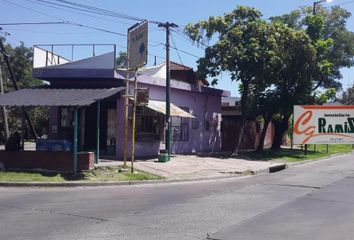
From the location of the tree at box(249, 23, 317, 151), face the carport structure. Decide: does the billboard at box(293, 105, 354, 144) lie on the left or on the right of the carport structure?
left

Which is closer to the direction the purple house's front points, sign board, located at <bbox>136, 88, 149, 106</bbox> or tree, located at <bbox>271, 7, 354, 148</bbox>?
the sign board

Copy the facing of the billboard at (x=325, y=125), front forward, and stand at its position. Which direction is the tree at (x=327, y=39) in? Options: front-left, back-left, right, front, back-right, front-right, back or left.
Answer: back

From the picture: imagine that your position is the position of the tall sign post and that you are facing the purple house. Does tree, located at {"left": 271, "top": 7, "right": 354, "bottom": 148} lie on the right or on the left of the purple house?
right

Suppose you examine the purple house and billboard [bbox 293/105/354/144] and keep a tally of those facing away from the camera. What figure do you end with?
0

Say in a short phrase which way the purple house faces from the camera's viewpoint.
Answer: facing the viewer and to the left of the viewer

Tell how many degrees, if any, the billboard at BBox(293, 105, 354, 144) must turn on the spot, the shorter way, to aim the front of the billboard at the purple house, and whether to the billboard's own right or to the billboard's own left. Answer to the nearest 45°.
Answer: approximately 135° to the billboard's own right

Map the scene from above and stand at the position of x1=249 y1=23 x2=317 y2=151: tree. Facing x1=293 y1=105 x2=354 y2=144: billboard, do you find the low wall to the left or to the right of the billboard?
right

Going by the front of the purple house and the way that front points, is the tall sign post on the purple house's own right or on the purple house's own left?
on the purple house's own left
